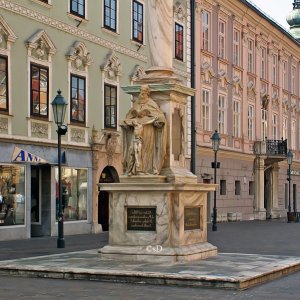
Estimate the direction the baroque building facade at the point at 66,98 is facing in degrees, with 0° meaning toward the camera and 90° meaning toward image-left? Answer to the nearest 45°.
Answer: approximately 315°

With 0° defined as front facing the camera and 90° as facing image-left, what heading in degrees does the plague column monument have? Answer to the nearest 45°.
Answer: approximately 45°

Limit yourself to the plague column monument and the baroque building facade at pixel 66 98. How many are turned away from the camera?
0

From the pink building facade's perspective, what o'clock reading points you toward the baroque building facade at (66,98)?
The baroque building facade is roughly at 2 o'clock from the pink building facade.

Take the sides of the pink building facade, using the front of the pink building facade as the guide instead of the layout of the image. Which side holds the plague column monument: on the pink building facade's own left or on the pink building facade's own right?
on the pink building facade's own right

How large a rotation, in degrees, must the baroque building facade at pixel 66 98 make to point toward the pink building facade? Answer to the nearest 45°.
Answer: approximately 90° to its left

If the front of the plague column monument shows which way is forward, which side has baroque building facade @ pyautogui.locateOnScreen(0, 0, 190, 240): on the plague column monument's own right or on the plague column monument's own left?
on the plague column monument's own right
